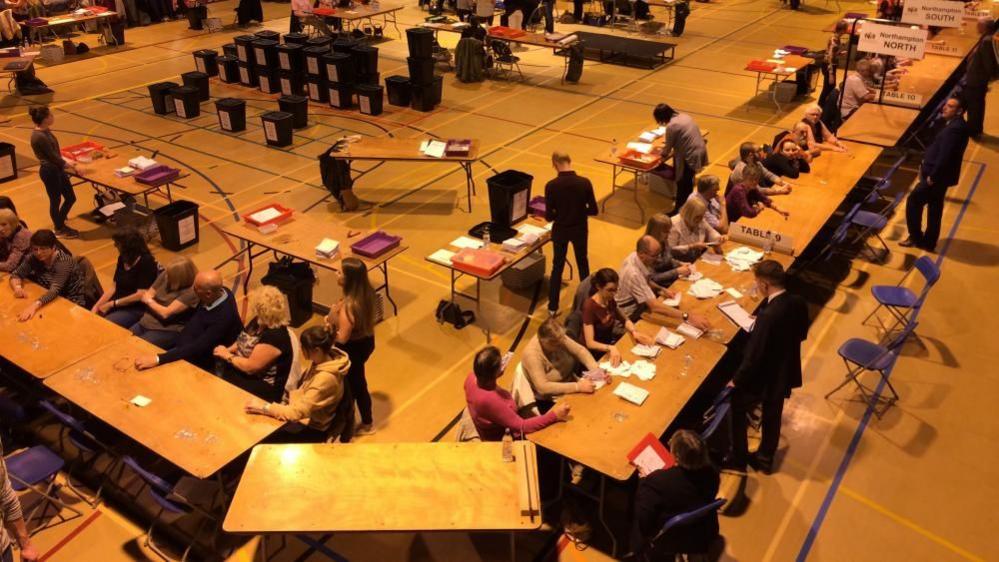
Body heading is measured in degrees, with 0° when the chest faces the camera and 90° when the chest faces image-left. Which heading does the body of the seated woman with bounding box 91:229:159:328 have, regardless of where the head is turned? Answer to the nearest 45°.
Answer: approximately 45°

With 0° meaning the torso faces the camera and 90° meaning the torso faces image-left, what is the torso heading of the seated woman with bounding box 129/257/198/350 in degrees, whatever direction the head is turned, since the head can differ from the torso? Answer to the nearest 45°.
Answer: approximately 45°

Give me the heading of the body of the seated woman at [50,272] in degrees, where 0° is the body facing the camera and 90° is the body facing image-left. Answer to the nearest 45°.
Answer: approximately 45°

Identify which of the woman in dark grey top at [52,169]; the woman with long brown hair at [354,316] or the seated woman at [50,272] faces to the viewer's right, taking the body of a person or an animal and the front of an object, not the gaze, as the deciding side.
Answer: the woman in dark grey top

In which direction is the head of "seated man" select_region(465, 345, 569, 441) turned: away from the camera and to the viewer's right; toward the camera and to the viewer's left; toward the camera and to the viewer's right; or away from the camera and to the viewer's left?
away from the camera and to the viewer's right

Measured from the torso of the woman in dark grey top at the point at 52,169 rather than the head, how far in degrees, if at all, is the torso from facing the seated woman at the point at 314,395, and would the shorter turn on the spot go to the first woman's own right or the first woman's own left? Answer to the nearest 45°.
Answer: approximately 90° to the first woman's own right

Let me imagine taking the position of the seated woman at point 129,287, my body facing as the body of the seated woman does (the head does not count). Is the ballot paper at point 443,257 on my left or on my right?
on my left

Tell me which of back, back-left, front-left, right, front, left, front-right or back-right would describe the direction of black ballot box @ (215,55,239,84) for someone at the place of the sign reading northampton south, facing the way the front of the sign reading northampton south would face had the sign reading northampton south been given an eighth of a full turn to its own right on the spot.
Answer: front-right

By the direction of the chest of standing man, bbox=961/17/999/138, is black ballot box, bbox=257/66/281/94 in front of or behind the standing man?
in front

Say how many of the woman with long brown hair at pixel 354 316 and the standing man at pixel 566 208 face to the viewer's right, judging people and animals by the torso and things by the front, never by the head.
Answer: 0

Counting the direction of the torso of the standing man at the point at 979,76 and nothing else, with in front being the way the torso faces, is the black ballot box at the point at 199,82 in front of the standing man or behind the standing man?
in front

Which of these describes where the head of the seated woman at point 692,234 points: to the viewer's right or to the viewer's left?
to the viewer's right

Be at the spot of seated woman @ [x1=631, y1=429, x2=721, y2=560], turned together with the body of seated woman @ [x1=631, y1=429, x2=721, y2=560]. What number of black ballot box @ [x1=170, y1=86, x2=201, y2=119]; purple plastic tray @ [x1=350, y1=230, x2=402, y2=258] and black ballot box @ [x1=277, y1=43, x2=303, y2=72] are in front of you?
3

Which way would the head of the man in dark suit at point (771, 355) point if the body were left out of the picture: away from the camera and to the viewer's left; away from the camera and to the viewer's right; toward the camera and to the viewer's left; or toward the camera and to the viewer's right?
away from the camera and to the viewer's left
